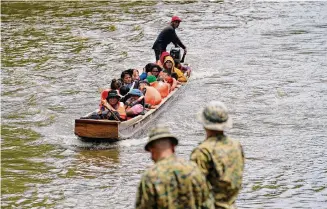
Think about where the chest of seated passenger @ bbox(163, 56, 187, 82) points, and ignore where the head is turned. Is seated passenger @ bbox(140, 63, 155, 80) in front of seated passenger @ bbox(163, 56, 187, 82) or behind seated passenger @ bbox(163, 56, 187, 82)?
in front

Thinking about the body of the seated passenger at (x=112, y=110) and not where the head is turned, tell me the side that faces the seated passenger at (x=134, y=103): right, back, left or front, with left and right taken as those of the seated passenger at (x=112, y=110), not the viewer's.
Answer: back

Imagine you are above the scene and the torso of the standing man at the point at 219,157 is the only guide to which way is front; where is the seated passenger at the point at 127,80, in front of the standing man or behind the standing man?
in front

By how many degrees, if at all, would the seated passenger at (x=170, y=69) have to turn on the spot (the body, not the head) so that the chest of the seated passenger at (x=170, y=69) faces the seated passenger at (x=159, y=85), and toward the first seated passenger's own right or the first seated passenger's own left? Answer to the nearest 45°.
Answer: approximately 45° to the first seated passenger's own left

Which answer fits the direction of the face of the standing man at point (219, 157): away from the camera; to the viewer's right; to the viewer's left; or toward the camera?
away from the camera

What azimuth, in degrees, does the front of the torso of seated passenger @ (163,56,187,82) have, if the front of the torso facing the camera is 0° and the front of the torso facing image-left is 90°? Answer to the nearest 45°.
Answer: approximately 45°

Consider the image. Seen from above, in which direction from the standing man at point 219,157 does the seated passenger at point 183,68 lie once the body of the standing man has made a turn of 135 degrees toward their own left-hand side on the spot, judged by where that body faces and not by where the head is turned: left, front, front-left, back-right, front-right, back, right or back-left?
back
